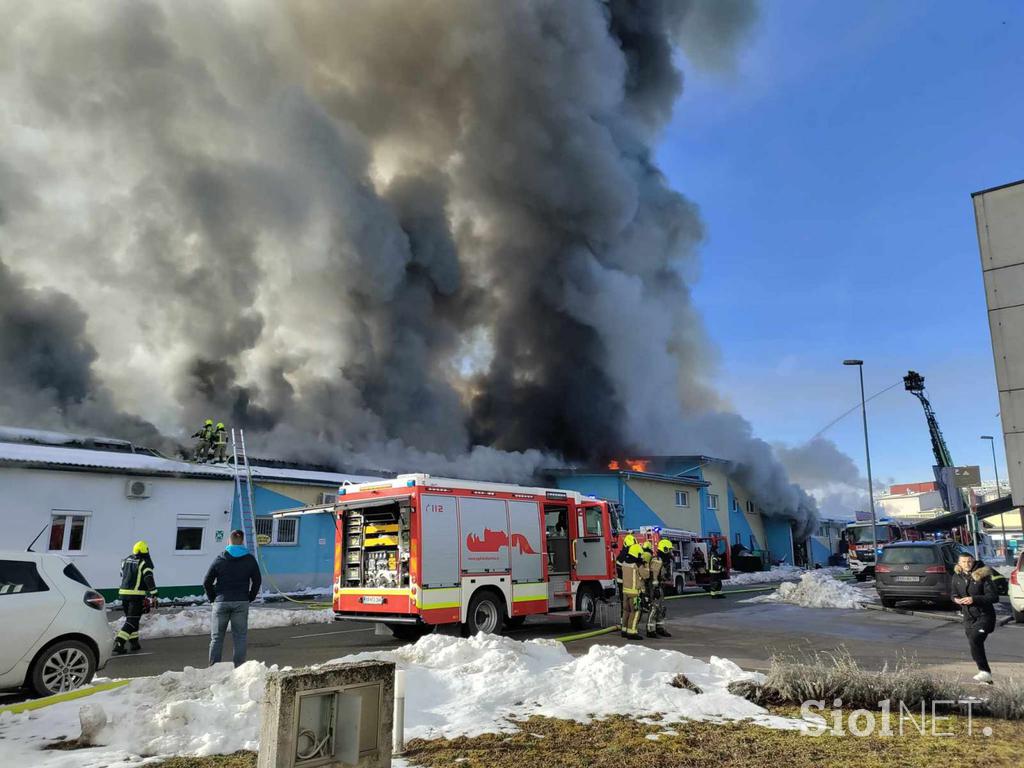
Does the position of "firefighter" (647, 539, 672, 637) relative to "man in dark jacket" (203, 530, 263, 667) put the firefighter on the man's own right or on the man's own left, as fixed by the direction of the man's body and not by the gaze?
on the man's own right

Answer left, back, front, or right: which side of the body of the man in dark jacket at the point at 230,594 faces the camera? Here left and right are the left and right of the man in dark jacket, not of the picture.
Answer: back

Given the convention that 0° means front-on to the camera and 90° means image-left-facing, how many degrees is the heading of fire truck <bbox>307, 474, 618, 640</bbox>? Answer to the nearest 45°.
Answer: approximately 225°

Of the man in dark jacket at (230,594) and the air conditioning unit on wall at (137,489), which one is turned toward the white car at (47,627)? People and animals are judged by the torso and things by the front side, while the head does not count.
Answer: the air conditioning unit on wall

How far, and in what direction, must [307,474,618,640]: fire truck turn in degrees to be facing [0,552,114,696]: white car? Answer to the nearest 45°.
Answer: approximately 180°

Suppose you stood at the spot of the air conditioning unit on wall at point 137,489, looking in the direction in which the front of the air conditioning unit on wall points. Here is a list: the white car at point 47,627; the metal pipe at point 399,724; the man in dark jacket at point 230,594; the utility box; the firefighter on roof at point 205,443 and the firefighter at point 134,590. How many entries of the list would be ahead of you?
5

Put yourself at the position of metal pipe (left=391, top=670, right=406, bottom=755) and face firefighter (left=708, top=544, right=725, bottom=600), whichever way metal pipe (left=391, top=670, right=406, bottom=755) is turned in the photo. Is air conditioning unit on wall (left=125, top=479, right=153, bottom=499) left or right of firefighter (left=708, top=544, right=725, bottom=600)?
left

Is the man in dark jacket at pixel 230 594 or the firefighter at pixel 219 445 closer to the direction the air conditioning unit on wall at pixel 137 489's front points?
the man in dark jacket

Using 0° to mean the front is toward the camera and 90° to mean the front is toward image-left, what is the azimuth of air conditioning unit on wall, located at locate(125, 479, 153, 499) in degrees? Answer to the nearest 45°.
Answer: approximately 0°

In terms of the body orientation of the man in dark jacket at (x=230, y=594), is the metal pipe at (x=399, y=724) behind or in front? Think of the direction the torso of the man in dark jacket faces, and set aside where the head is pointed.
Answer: behind
